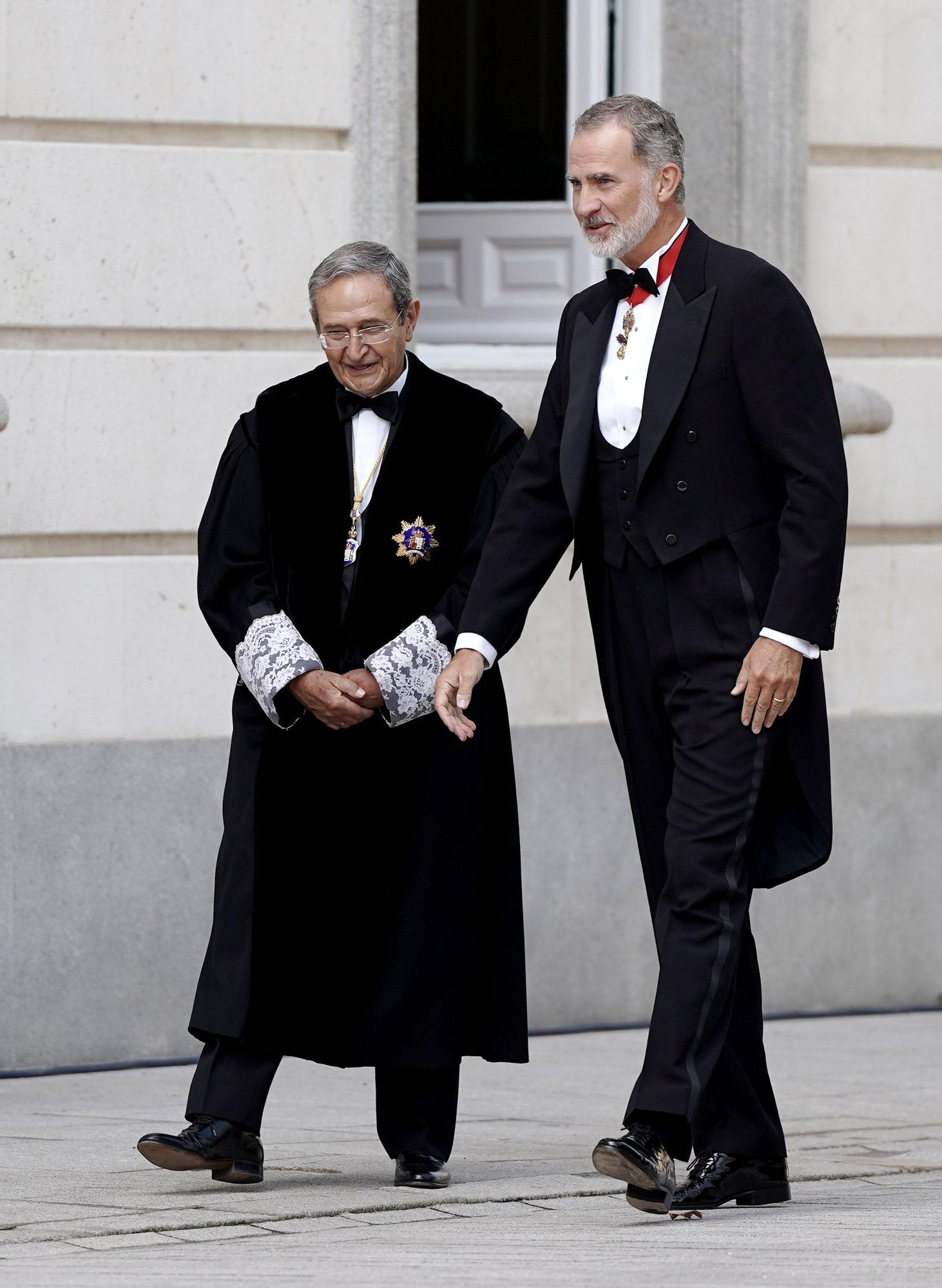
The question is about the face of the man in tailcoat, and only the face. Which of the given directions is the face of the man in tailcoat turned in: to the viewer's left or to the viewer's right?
to the viewer's left

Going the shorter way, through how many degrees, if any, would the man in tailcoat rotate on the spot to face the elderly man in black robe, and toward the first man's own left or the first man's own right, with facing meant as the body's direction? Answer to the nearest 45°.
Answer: approximately 90° to the first man's own right

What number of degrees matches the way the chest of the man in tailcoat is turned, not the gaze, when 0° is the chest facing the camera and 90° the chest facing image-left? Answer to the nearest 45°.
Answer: approximately 45°
